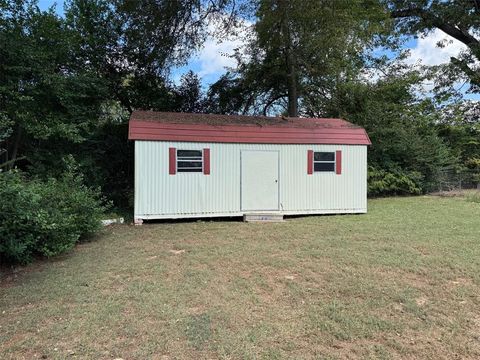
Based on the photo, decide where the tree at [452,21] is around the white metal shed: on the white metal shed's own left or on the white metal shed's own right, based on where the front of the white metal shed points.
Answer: on the white metal shed's own left

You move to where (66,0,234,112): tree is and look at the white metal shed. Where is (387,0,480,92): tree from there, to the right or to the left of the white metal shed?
left

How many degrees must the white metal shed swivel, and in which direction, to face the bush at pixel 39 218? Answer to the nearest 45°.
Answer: approximately 45° to its right

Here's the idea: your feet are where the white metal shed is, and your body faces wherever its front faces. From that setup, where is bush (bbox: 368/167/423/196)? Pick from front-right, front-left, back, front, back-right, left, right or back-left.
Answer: back-left

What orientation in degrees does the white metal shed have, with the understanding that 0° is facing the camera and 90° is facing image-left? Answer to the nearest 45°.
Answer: approximately 0°

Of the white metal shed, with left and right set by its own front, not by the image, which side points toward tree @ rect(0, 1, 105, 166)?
right

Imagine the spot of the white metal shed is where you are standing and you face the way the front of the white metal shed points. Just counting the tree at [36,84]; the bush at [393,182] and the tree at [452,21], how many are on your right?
1

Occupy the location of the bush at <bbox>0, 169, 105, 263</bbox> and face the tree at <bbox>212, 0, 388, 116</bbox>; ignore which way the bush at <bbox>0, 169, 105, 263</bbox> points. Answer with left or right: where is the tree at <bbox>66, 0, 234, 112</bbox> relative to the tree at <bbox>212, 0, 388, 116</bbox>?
left
